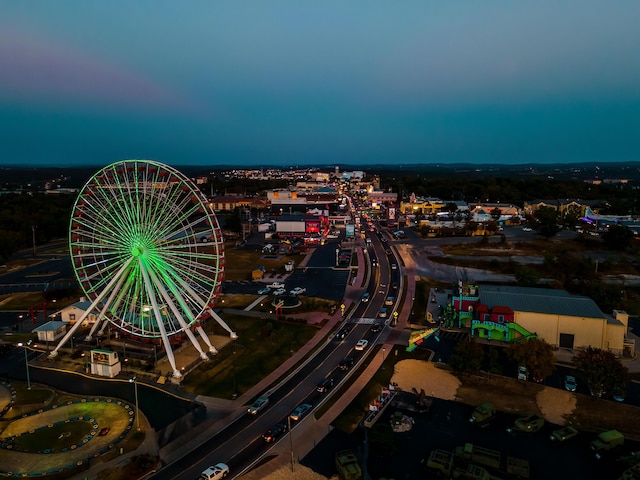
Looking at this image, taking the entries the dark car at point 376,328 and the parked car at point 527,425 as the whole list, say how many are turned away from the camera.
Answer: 1

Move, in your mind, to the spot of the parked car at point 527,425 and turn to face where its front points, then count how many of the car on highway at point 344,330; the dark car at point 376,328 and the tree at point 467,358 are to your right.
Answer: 3

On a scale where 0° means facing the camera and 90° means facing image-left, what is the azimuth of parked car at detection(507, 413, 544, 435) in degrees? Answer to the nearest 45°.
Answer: approximately 45°

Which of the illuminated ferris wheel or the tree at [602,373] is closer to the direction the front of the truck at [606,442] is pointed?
the illuminated ferris wheel

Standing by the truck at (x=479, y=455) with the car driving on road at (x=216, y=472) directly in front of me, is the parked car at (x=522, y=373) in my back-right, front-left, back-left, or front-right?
back-right

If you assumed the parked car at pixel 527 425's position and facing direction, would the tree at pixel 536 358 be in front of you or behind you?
behind

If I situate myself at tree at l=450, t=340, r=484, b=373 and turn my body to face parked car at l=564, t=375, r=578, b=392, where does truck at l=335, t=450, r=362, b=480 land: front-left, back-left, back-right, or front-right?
back-right

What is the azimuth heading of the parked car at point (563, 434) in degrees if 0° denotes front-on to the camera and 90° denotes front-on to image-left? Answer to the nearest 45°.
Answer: approximately 45°

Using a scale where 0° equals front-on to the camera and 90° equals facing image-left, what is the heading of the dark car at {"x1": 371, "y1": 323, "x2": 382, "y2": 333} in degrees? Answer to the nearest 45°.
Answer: approximately 180°

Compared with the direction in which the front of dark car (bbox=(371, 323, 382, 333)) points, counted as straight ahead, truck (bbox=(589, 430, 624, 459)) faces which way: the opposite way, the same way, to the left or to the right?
to the left
